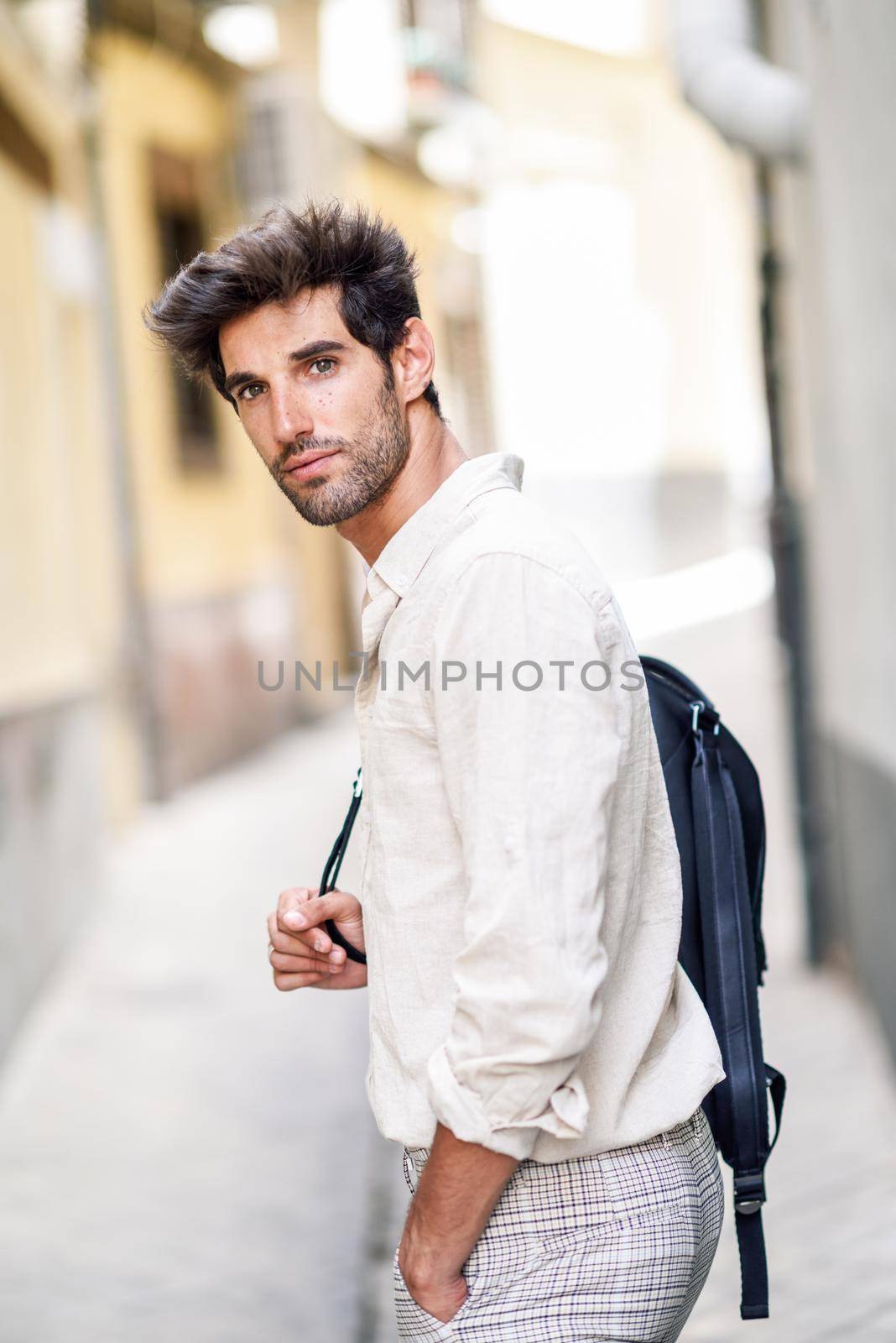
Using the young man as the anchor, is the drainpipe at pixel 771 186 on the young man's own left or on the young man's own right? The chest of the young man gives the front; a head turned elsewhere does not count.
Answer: on the young man's own right

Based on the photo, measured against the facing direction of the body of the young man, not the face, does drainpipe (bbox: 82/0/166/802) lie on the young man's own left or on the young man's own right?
on the young man's own right

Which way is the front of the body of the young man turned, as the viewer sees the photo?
to the viewer's left
